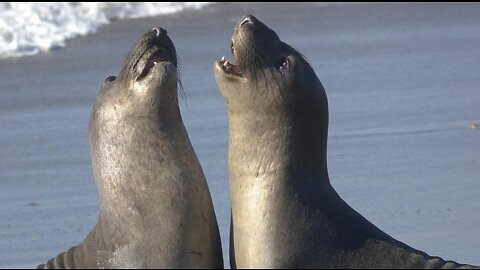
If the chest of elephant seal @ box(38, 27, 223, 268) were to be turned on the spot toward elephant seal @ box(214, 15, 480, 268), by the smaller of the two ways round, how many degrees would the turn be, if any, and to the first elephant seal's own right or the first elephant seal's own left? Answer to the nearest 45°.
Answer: approximately 45° to the first elephant seal's own left

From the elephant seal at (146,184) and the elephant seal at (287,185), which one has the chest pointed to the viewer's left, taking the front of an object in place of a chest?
the elephant seal at (287,185)

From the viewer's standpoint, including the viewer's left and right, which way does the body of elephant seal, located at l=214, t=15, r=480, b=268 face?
facing to the left of the viewer

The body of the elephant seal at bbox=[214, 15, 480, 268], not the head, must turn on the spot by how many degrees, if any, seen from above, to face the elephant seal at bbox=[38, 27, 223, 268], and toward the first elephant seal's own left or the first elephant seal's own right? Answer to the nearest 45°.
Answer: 0° — it already faces it

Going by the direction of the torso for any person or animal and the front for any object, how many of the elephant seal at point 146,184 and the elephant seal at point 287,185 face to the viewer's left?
1

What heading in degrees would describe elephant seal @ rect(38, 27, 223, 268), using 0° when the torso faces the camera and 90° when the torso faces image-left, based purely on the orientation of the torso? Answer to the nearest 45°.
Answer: approximately 315°
